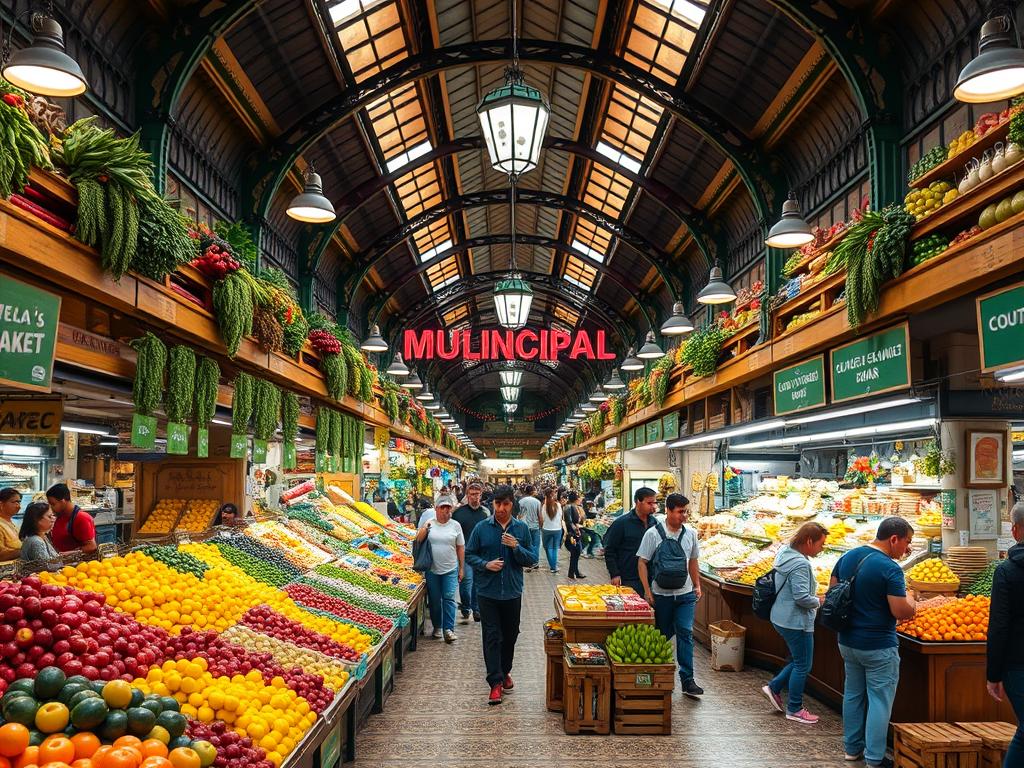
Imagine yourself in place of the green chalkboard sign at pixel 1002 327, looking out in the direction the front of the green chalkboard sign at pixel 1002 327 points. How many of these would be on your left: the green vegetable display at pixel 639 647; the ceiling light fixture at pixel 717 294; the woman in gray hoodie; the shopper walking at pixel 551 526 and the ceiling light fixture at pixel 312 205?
0

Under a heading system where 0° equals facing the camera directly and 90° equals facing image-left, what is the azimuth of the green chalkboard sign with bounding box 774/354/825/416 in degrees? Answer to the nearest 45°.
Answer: approximately 45°

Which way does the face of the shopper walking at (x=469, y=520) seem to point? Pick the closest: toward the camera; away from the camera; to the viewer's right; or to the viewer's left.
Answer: toward the camera

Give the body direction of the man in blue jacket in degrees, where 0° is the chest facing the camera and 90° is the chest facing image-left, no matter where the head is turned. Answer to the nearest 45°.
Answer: approximately 0°

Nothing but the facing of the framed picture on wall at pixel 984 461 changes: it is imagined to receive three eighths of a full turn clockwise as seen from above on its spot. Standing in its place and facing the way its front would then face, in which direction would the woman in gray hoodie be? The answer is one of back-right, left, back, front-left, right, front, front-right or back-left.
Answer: left

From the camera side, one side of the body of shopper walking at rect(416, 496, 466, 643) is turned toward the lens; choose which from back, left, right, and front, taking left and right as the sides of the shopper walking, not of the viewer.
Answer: front

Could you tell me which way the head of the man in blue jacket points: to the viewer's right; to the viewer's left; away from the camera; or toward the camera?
toward the camera

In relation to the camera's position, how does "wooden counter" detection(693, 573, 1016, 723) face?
facing the viewer and to the left of the viewer

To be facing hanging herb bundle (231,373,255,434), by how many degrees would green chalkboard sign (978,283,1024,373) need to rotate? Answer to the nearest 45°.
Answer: approximately 45° to its right

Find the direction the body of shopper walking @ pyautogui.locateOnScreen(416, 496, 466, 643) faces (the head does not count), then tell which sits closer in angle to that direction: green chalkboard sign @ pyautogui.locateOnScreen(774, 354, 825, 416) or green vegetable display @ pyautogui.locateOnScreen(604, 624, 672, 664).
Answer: the green vegetable display

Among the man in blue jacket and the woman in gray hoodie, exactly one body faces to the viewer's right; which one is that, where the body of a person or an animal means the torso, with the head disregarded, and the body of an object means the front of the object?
the woman in gray hoodie
